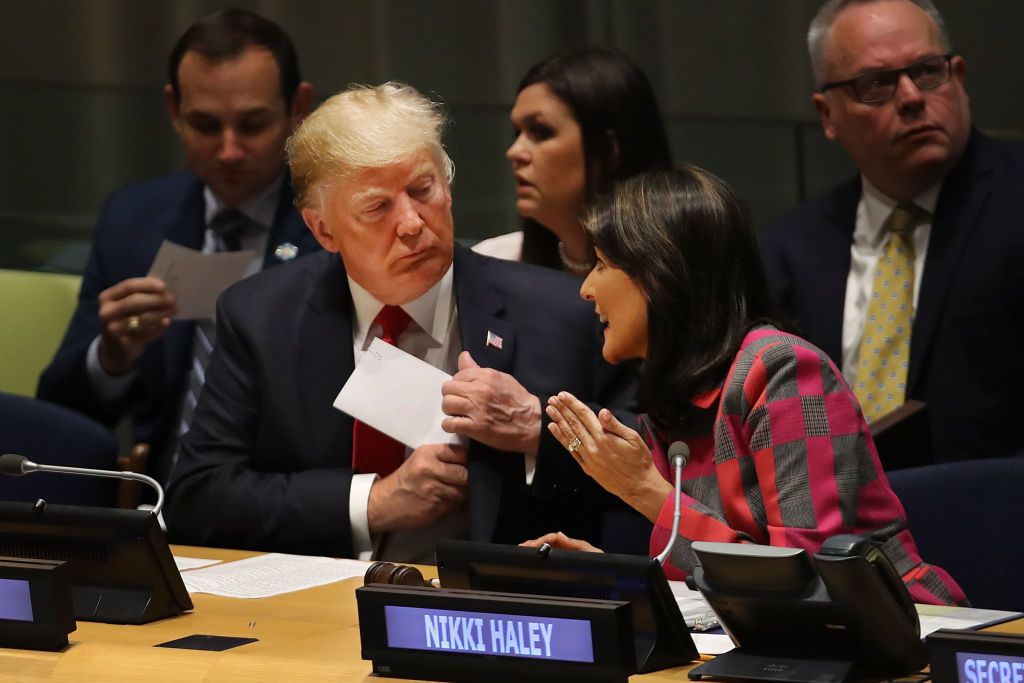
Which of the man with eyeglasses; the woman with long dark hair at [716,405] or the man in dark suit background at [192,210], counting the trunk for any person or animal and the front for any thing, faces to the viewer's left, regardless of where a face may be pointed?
the woman with long dark hair

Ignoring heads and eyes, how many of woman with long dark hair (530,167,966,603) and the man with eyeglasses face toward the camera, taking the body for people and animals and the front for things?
1

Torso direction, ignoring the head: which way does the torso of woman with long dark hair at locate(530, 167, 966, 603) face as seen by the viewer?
to the viewer's left

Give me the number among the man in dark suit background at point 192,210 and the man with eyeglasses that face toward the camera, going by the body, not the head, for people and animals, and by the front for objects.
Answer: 2

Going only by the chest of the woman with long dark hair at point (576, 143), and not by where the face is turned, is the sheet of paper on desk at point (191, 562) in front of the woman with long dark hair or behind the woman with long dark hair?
in front

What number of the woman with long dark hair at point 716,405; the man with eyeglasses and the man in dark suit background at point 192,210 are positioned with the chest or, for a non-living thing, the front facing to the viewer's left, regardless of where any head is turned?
1

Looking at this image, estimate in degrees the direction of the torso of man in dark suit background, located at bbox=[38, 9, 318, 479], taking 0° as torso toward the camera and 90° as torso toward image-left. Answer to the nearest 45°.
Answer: approximately 0°

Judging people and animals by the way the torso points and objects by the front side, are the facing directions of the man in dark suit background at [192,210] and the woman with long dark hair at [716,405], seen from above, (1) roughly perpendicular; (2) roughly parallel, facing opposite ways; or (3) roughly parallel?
roughly perpendicular

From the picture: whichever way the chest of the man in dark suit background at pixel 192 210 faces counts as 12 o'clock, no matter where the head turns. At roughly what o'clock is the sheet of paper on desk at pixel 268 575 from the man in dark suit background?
The sheet of paper on desk is roughly at 12 o'clock from the man in dark suit background.

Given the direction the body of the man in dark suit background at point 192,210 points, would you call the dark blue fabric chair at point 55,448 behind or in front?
in front

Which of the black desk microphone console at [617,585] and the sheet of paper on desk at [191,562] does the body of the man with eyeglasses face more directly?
the black desk microphone console

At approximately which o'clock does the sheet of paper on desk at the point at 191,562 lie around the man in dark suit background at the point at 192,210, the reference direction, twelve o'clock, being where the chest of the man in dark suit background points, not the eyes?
The sheet of paper on desk is roughly at 12 o'clock from the man in dark suit background.

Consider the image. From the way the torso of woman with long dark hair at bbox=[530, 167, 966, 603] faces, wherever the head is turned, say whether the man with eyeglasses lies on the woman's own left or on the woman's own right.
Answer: on the woman's own right

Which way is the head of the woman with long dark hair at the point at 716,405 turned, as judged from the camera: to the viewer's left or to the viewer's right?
to the viewer's left

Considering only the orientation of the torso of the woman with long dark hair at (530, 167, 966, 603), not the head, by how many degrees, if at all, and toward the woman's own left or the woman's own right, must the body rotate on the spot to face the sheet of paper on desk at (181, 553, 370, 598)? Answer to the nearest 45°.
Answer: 0° — they already face it
